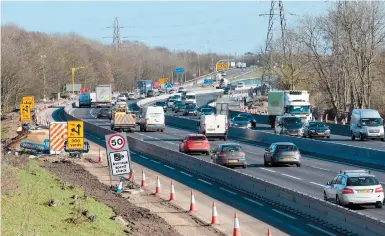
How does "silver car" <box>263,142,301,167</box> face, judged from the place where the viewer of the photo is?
facing away from the viewer and to the left of the viewer

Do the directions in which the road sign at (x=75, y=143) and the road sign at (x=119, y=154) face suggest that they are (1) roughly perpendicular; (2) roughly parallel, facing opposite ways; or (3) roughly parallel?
roughly parallel

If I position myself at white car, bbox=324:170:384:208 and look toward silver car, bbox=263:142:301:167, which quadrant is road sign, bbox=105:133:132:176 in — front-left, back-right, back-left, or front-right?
front-left

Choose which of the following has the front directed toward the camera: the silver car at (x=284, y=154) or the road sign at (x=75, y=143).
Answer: the road sign

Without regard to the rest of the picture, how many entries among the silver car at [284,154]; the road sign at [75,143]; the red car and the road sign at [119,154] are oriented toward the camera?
2

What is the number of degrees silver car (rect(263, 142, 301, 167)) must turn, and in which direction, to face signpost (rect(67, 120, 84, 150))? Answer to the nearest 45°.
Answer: approximately 45° to its left

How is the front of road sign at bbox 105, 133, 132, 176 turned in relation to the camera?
facing the viewer

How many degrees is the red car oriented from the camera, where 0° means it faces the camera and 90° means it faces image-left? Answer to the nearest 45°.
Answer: approximately 135°

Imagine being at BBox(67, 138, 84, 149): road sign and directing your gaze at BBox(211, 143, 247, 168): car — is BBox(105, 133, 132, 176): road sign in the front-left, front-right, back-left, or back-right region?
front-right

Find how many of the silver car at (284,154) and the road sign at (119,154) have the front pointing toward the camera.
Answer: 1

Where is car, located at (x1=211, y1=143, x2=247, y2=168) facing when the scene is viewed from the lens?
facing away from the viewer and to the left of the viewer

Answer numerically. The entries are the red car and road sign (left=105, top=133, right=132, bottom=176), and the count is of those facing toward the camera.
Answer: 1

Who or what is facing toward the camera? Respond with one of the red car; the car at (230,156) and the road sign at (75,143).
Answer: the road sign

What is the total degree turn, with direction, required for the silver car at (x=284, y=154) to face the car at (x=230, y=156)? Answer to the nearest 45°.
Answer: approximately 90° to its left

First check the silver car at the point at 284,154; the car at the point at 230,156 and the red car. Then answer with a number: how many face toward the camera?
0

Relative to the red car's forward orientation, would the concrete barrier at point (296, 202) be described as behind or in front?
behind
